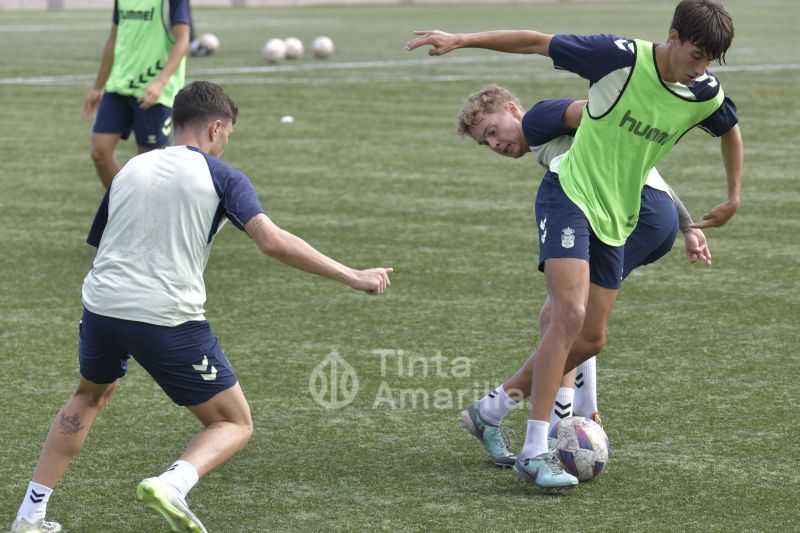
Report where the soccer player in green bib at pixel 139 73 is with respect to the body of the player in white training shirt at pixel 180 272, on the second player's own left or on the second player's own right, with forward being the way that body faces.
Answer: on the second player's own left

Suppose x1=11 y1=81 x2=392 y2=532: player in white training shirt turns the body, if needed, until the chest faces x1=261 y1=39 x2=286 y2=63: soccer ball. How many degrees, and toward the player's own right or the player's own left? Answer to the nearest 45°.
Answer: approximately 45° to the player's own left

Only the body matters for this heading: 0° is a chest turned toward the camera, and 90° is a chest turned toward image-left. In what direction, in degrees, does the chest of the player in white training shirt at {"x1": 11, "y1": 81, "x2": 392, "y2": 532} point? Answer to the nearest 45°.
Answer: approximately 225°
